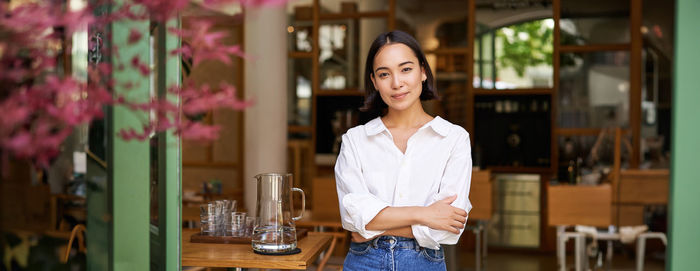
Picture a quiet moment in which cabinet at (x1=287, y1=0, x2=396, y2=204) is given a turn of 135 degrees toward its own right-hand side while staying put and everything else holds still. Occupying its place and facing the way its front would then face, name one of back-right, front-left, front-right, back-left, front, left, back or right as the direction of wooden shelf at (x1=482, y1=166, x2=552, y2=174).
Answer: back-right

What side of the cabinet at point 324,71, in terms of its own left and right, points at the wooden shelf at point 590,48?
left

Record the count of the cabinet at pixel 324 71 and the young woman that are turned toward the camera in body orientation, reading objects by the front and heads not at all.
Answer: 2

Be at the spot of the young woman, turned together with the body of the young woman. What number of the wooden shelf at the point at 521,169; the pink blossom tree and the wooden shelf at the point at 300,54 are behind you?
2

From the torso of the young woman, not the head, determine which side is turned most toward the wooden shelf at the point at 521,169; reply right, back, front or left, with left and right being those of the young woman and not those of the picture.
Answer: back

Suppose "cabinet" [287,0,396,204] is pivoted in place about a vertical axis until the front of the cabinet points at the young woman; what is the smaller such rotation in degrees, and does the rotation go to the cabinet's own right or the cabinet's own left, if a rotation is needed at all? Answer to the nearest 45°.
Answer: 0° — it already faces them

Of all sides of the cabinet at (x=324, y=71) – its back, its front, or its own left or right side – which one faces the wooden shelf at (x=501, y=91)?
left

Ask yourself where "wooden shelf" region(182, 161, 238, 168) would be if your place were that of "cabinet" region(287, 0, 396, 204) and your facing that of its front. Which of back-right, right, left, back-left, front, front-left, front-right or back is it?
right

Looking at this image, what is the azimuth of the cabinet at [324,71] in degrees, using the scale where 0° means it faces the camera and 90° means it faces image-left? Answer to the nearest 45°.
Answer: approximately 0°

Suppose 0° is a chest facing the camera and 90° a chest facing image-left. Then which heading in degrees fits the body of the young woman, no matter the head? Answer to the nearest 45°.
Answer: approximately 0°

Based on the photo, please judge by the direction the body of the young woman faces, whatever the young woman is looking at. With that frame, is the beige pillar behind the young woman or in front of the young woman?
behind

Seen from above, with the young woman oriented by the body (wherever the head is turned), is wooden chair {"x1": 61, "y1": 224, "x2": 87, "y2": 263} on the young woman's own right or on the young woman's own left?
on the young woman's own right

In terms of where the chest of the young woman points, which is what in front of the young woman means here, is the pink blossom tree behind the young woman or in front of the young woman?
in front
